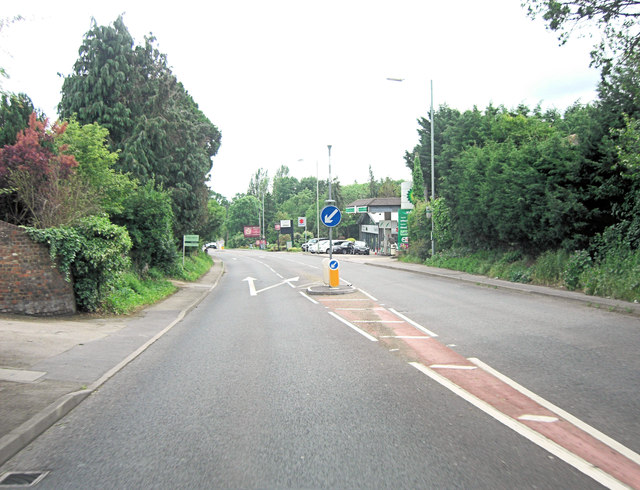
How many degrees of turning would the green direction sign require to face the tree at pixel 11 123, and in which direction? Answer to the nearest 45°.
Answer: approximately 45° to its right

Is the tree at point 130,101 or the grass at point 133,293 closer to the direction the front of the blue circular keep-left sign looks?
the grass

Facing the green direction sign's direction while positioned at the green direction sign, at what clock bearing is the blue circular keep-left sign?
The blue circular keep-left sign is roughly at 11 o'clock from the green direction sign.

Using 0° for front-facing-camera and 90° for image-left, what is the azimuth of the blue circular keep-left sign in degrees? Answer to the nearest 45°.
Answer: approximately 0°

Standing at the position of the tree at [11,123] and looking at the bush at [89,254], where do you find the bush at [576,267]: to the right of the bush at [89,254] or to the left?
left

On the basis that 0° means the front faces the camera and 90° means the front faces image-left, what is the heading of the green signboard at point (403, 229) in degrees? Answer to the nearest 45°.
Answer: approximately 0°
